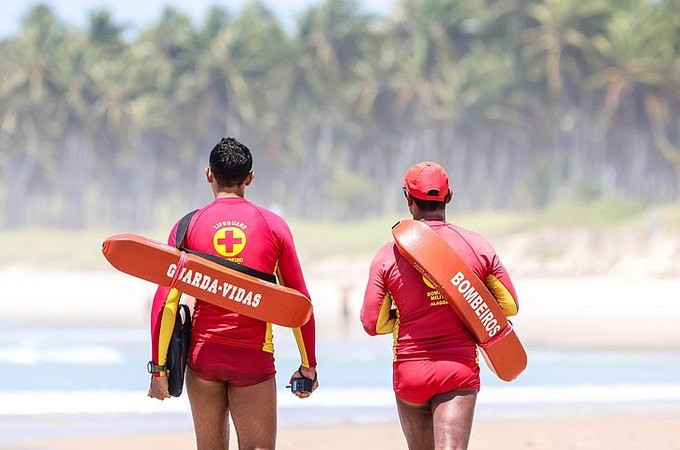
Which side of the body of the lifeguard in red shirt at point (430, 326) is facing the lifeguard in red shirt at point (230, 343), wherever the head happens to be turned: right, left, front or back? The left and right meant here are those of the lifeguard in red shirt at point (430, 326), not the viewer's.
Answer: left

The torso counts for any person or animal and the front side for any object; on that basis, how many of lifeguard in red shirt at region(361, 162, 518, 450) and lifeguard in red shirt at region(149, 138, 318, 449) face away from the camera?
2

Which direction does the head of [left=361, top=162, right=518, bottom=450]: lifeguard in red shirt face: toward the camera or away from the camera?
away from the camera

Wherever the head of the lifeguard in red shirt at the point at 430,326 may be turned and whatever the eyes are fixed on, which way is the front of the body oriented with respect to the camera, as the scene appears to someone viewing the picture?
away from the camera

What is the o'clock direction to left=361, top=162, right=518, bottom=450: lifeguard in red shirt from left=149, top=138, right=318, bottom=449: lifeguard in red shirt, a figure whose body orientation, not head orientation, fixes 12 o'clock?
left=361, top=162, right=518, bottom=450: lifeguard in red shirt is roughly at 3 o'clock from left=149, top=138, right=318, bottom=449: lifeguard in red shirt.

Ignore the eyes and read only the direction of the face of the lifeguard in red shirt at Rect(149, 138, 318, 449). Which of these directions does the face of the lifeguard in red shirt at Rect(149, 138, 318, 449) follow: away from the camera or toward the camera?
away from the camera

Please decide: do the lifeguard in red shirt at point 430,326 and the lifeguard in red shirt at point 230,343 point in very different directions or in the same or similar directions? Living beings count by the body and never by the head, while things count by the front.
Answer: same or similar directions

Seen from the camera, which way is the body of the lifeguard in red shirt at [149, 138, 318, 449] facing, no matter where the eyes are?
away from the camera
